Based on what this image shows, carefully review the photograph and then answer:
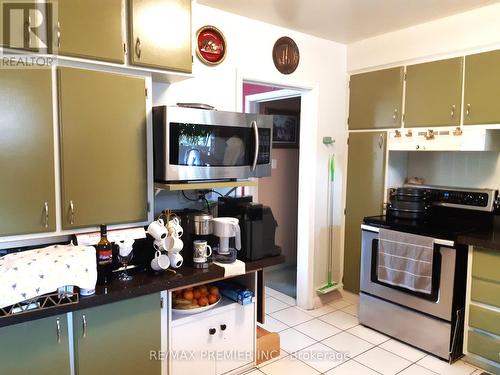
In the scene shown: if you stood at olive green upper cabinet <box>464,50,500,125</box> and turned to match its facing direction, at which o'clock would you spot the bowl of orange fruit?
The bowl of orange fruit is roughly at 12 o'clock from the olive green upper cabinet.

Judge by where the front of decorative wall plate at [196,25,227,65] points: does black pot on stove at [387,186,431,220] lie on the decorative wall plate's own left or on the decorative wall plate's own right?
on the decorative wall plate's own left

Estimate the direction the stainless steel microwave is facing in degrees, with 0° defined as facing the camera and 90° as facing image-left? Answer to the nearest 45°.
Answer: approximately 315°

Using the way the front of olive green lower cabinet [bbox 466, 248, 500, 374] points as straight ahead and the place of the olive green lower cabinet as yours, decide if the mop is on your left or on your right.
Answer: on your right

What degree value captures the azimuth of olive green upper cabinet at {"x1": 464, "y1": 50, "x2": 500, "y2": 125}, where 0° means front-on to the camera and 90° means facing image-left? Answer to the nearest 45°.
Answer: approximately 45°

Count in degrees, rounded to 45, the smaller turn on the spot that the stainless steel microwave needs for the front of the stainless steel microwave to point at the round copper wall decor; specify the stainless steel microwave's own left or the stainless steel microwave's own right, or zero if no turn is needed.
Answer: approximately 90° to the stainless steel microwave's own left

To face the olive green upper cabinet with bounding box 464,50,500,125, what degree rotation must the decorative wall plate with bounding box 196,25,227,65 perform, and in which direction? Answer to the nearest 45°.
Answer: approximately 45° to its left

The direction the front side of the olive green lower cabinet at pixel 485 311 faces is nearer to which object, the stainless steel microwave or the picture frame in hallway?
the stainless steel microwave
